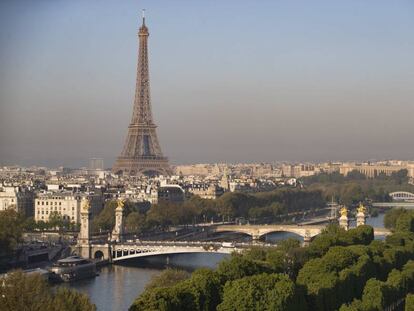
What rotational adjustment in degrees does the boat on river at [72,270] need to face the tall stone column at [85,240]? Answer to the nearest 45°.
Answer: approximately 135° to its right

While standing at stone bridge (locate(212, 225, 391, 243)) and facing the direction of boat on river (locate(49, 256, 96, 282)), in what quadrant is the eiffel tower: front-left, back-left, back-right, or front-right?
back-right

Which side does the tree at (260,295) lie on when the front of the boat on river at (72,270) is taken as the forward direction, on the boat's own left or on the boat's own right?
on the boat's own left

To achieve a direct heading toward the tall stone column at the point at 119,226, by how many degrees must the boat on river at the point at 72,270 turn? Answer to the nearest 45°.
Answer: approximately 135° to its right

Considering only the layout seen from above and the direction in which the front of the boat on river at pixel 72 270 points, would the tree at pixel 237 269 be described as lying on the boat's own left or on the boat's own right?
on the boat's own left
